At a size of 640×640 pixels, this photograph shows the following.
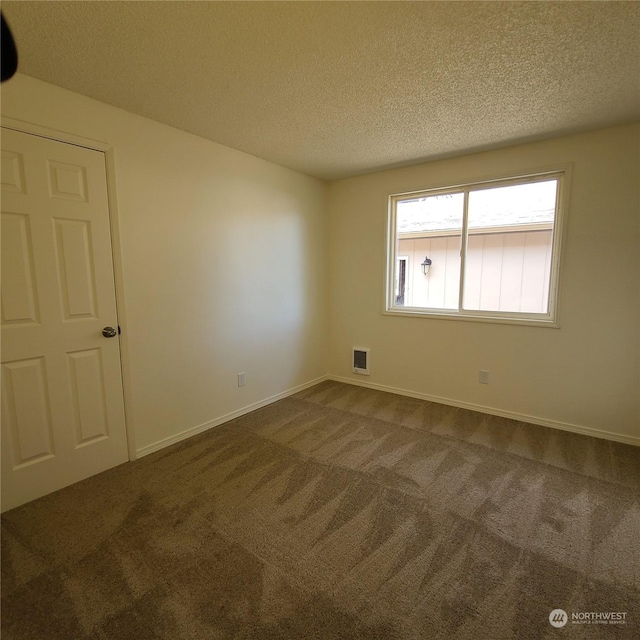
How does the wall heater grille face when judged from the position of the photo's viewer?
facing the viewer and to the left of the viewer

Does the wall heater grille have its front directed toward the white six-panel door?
yes

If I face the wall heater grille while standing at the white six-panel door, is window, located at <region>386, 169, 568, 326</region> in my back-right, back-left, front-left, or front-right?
front-right

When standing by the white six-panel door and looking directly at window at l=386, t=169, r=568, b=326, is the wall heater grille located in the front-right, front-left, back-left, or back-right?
front-left
